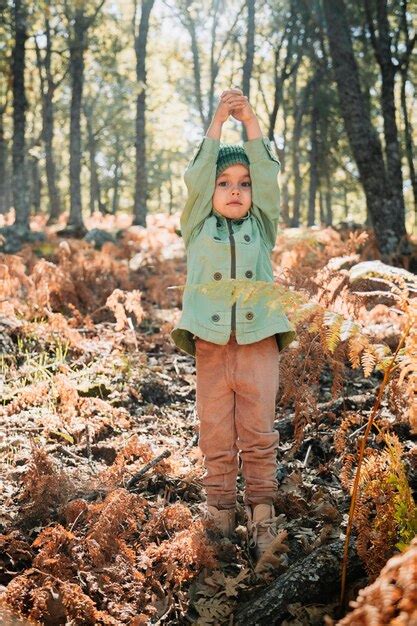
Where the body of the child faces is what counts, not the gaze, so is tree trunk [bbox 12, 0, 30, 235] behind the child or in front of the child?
behind

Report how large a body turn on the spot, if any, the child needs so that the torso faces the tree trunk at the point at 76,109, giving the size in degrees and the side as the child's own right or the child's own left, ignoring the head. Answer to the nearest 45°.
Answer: approximately 180°

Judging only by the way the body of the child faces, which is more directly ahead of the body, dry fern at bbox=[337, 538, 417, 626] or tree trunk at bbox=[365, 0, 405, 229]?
the dry fern

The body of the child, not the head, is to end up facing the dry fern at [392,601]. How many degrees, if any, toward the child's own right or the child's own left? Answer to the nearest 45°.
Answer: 0° — they already face it

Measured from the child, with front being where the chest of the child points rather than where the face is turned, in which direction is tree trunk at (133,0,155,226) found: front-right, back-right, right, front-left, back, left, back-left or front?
back

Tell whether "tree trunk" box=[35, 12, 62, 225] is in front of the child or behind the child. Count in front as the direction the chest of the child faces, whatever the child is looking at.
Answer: behind

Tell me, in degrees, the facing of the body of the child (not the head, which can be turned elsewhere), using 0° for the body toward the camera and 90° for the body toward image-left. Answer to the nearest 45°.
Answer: approximately 0°

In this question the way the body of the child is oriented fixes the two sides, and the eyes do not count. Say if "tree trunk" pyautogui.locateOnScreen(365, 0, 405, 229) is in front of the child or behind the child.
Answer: behind
